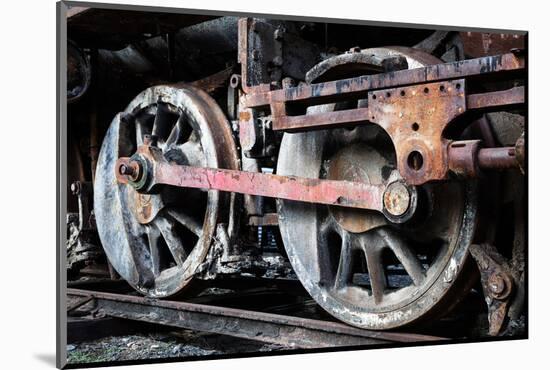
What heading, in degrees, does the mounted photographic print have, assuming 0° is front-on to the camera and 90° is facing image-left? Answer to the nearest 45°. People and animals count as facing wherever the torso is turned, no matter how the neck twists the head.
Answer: approximately 315°
